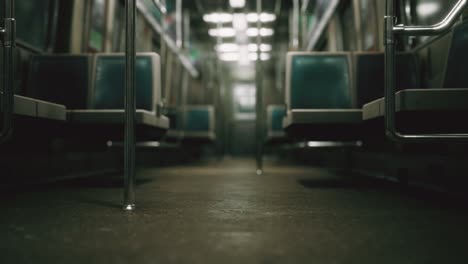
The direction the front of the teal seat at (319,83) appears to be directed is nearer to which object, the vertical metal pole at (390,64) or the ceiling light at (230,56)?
the vertical metal pole

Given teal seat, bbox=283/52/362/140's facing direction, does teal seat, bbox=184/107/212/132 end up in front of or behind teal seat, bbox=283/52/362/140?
behind

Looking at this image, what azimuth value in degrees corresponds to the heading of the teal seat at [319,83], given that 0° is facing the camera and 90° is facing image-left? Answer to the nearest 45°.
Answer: approximately 0°
